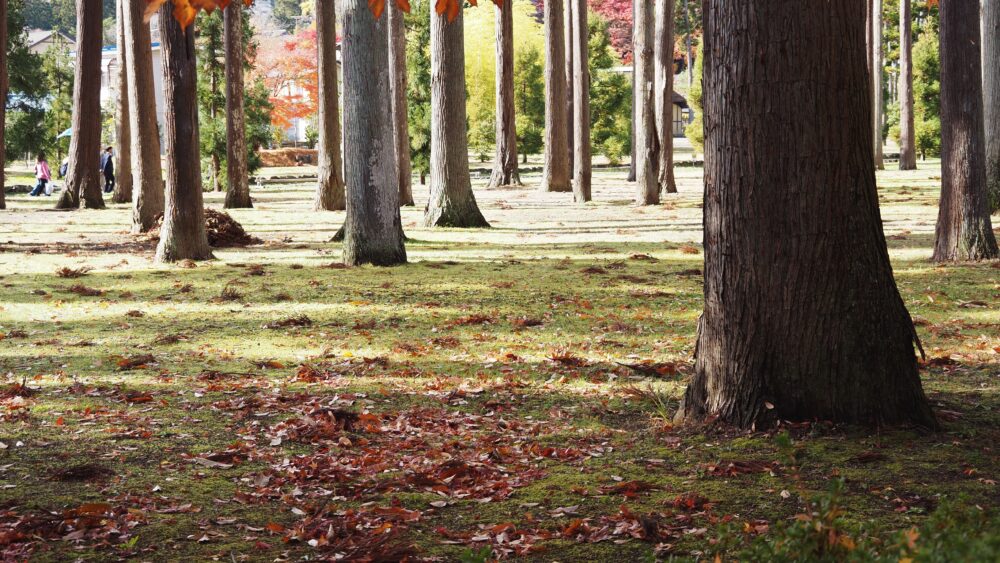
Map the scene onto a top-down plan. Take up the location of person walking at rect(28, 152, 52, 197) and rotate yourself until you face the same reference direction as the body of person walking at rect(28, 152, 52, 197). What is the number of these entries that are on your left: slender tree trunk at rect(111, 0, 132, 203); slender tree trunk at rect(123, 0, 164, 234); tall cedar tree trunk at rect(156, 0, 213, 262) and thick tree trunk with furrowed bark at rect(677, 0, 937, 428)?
4

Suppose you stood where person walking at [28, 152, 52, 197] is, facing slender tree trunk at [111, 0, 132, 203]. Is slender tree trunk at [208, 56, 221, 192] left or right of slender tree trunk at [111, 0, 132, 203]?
left

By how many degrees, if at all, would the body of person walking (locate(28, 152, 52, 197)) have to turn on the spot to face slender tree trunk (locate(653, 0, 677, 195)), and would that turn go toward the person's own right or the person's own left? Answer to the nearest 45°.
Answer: approximately 135° to the person's own left

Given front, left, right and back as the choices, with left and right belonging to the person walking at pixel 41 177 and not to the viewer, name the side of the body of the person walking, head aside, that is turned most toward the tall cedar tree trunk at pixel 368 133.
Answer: left

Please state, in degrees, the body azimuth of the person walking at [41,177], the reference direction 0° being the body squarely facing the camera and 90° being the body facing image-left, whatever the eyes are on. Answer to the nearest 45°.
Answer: approximately 90°

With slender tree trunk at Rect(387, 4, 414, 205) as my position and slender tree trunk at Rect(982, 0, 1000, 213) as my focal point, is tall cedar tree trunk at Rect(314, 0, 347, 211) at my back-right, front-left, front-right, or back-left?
back-right

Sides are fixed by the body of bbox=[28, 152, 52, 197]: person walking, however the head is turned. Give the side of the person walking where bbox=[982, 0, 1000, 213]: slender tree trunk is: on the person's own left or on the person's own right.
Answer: on the person's own left

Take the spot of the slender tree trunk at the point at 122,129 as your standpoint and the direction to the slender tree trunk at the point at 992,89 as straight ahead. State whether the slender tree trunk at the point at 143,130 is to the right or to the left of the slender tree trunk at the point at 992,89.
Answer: right

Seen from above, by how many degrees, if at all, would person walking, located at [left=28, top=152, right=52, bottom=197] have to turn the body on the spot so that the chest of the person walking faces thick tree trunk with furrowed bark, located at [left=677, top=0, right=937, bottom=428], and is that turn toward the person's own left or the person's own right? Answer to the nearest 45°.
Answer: approximately 90° to the person's own left

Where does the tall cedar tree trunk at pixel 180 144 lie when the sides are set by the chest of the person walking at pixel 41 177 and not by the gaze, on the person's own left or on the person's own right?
on the person's own left

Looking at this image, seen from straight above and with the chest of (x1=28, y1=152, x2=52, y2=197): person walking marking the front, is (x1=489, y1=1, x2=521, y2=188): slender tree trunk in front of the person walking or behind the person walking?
behind
